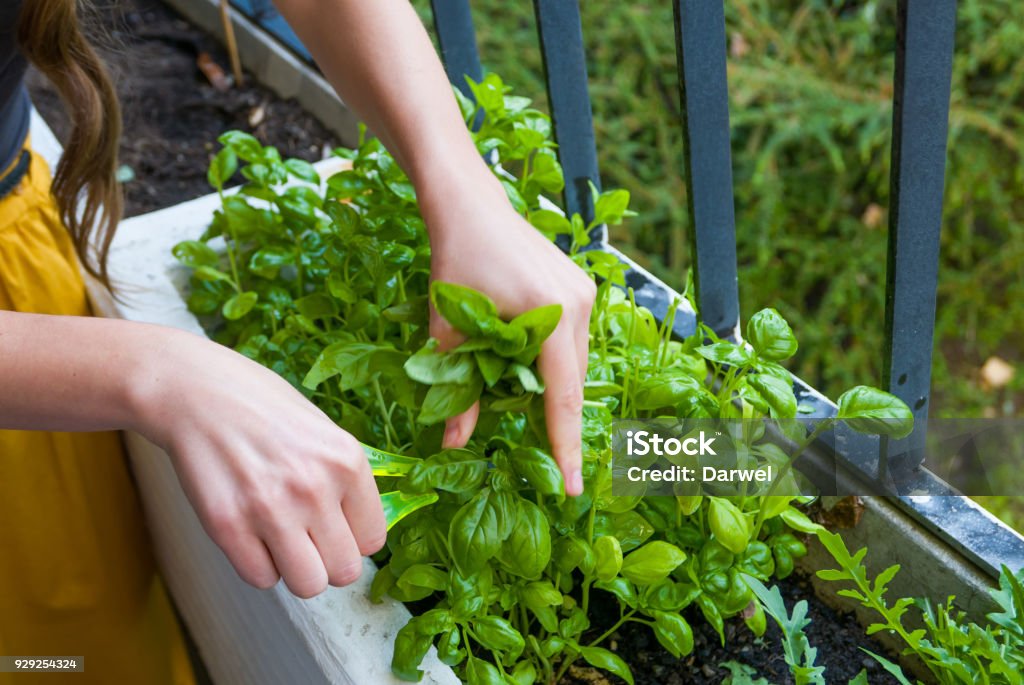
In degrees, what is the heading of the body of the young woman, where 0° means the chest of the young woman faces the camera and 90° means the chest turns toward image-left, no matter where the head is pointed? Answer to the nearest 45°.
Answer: approximately 270°

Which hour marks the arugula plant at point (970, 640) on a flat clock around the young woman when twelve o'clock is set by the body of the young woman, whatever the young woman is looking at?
The arugula plant is roughly at 1 o'clock from the young woman.

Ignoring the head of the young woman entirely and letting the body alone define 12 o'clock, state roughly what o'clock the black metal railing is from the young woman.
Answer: The black metal railing is roughly at 12 o'clock from the young woman.
